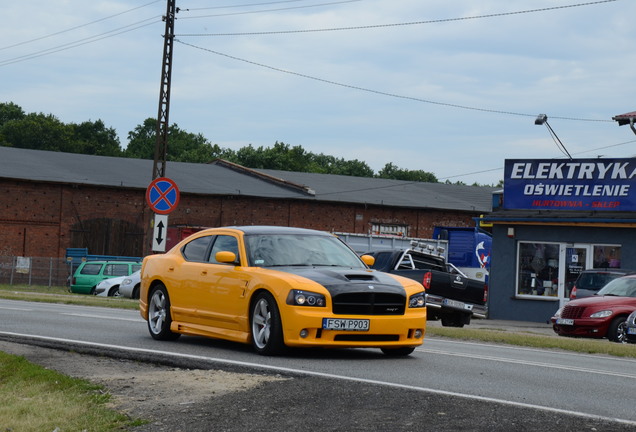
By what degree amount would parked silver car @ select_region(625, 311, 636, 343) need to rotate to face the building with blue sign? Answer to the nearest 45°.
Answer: approximately 135° to its right

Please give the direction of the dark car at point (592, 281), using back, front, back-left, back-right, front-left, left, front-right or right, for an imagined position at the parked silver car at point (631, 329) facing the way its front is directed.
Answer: back-right

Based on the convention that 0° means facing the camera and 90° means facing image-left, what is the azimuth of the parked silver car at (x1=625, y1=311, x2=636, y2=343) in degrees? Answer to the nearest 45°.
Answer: approximately 45°

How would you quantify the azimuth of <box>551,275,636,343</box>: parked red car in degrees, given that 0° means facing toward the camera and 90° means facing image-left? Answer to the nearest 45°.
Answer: approximately 45°

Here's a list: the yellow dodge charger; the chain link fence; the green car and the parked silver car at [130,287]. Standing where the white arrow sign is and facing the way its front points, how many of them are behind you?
3

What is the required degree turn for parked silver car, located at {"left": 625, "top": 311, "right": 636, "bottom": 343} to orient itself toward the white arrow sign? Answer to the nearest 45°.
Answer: approximately 45° to its right

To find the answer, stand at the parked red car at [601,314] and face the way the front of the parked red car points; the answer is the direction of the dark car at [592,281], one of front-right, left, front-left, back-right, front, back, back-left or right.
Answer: back-right

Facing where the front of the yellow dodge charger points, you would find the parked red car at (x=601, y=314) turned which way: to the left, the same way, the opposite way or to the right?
to the right

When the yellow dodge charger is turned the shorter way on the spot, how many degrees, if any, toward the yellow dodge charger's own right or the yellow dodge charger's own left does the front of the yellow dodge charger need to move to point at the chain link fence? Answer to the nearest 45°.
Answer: approximately 135° to the yellow dodge charger's own left

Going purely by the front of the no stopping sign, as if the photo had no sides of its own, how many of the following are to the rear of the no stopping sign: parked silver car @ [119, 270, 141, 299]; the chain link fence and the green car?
3

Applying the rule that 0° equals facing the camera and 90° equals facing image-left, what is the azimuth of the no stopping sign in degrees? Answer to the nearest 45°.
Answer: approximately 0°

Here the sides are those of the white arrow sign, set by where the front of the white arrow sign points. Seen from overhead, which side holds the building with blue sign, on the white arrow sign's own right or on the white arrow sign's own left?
on the white arrow sign's own left

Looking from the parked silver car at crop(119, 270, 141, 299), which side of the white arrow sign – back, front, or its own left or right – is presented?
back

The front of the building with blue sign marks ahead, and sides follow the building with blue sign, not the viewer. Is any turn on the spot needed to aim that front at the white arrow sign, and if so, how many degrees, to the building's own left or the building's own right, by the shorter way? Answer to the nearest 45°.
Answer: approximately 45° to the building's own right

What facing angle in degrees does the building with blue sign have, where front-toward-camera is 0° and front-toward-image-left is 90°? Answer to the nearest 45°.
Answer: approximately 0°
